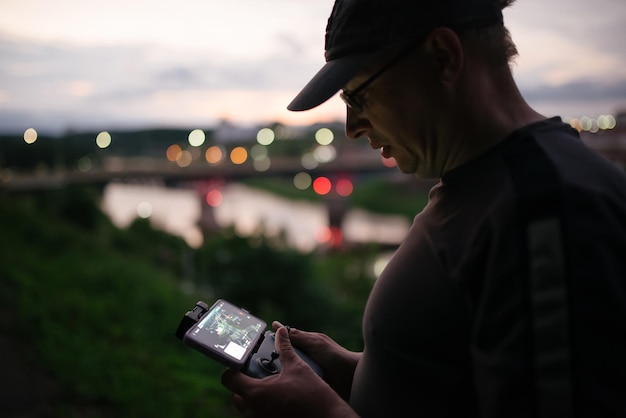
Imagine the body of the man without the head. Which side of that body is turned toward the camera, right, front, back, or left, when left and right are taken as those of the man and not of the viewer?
left

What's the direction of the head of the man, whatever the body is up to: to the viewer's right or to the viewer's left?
to the viewer's left
